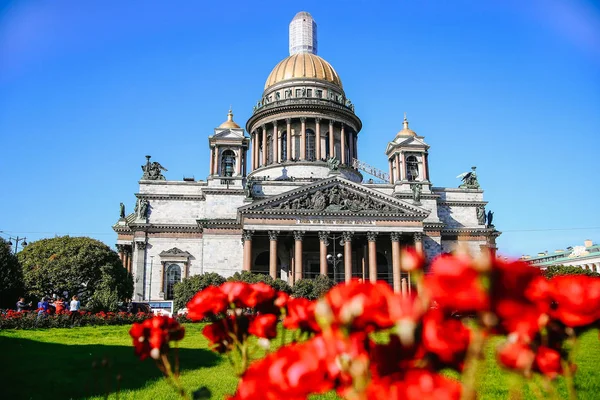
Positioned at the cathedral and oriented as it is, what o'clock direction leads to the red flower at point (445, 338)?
The red flower is roughly at 12 o'clock from the cathedral.

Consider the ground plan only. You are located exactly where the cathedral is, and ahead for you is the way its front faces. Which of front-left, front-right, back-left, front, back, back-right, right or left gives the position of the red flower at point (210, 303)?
front

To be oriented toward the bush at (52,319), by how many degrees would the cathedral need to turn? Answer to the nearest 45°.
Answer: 0° — it already faces it

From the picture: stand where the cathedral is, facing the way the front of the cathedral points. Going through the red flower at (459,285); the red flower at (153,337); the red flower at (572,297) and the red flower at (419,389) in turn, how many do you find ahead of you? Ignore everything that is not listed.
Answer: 4

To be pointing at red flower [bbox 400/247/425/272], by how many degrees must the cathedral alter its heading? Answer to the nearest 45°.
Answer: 0° — it already faces it

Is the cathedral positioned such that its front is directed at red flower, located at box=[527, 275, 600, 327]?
yes

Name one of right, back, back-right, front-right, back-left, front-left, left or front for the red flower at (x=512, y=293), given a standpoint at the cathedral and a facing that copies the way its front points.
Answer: front

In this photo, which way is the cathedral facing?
toward the camera

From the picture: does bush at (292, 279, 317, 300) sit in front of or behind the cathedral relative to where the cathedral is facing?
in front

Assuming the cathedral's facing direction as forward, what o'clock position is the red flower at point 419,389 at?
The red flower is roughly at 12 o'clock from the cathedral.

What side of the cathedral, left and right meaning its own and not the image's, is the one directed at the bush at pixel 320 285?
front

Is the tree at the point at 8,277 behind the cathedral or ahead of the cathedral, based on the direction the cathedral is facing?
ahead

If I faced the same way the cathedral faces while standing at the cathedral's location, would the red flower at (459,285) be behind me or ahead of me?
ahead

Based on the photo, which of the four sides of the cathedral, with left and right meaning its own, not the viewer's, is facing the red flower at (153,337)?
front

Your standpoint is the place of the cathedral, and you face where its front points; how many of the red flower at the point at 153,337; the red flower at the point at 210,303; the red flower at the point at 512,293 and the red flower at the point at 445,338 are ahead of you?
4
